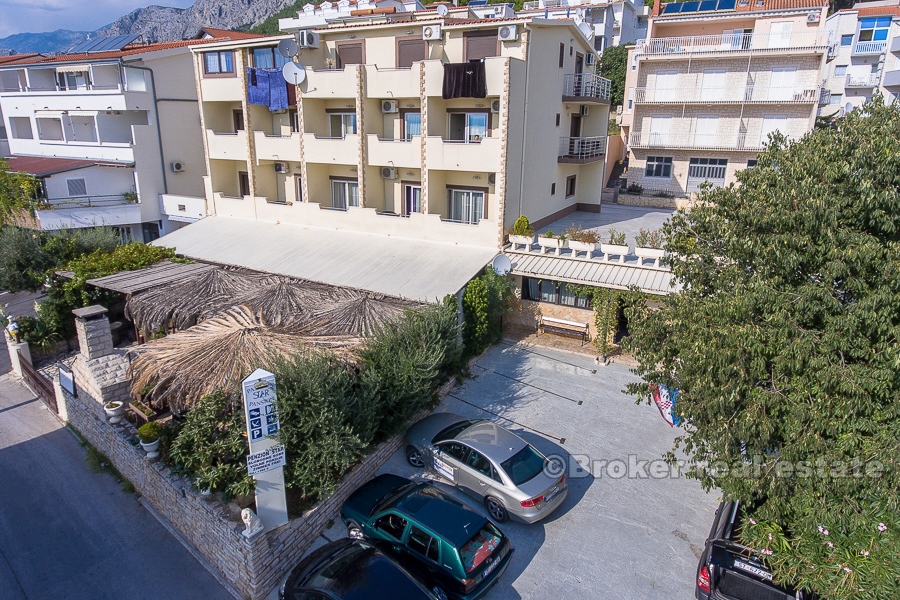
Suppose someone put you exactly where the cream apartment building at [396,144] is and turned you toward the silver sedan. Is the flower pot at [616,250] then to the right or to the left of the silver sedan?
left

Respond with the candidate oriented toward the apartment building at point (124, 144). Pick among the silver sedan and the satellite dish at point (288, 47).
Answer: the silver sedan

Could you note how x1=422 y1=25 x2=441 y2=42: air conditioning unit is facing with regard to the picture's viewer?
facing the viewer and to the left of the viewer

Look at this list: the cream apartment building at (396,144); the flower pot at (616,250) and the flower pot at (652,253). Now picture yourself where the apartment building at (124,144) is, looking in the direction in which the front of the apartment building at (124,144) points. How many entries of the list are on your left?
3

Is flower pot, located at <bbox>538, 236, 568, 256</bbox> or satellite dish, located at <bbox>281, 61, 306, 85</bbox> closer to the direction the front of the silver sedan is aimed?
the satellite dish

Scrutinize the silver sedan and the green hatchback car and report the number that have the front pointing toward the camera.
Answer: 0

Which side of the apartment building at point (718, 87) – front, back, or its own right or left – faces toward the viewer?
front

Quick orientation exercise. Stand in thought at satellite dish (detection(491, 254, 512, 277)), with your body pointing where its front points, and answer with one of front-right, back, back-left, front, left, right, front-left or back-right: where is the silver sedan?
front-left

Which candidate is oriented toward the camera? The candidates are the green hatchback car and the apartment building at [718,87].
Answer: the apartment building

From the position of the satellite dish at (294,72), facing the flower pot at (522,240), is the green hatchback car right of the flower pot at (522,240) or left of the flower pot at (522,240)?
right

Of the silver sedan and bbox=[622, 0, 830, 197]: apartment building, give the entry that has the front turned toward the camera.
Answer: the apartment building

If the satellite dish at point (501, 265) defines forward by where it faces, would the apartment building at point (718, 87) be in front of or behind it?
behind

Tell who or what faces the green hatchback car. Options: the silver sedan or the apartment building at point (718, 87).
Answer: the apartment building

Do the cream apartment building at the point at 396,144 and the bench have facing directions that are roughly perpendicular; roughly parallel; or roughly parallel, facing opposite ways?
roughly parallel

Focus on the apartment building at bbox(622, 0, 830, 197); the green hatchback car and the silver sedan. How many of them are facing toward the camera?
1

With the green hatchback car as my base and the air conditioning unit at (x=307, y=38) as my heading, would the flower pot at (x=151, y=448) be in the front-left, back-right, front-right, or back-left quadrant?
front-left
